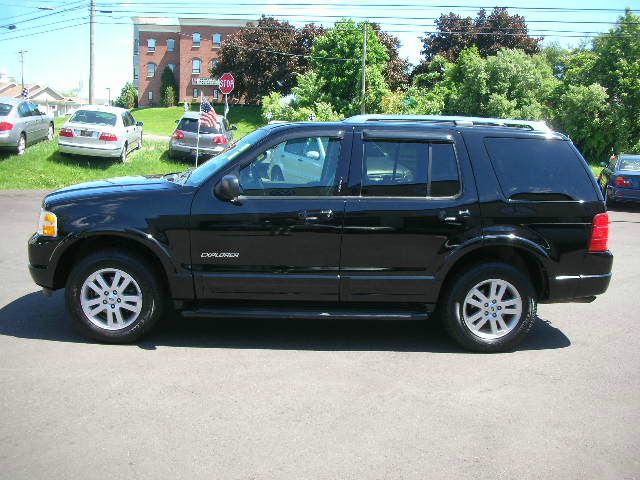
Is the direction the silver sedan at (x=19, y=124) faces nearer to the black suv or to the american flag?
the american flag

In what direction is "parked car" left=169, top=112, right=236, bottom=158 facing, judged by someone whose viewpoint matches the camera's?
facing away from the viewer

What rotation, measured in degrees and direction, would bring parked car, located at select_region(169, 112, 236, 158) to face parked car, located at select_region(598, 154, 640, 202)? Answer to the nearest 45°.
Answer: approximately 135° to its right

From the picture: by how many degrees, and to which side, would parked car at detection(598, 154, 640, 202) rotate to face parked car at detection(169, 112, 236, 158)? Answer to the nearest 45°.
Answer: approximately 90° to its left

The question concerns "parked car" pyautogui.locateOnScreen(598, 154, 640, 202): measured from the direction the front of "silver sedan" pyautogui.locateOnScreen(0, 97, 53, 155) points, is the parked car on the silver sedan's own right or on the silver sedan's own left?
on the silver sedan's own right

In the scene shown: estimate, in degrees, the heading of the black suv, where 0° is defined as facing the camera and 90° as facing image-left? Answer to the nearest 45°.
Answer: approximately 90°

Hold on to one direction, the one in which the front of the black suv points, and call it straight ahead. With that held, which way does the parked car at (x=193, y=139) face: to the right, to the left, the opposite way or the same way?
to the right

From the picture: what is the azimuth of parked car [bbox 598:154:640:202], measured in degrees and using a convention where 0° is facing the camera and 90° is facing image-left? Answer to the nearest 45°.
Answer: approximately 180°

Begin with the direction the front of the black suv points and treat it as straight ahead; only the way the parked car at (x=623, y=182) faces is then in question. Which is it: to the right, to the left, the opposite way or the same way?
to the right

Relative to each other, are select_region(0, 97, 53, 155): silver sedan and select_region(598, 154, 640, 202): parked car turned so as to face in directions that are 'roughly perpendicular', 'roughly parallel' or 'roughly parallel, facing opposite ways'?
roughly parallel

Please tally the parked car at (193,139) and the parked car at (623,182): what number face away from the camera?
2

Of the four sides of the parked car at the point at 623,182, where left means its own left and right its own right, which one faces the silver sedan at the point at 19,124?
left

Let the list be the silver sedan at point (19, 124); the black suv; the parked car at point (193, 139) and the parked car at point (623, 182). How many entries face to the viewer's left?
1
